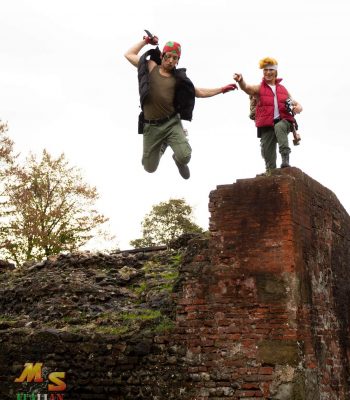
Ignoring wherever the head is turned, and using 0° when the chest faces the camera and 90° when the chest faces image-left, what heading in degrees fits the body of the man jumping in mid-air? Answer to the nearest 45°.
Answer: approximately 0°

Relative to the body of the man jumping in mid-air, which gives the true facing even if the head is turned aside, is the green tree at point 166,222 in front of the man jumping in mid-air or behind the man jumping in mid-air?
behind

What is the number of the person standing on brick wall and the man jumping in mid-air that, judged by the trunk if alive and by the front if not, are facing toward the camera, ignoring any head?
2

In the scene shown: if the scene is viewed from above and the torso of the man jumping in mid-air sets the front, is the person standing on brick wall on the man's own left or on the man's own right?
on the man's own left

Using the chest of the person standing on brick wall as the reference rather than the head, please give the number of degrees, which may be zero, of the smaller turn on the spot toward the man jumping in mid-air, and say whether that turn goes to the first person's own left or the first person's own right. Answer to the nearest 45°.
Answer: approximately 45° to the first person's own right

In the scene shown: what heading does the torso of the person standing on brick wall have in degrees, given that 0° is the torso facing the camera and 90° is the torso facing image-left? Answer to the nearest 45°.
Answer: approximately 0°
